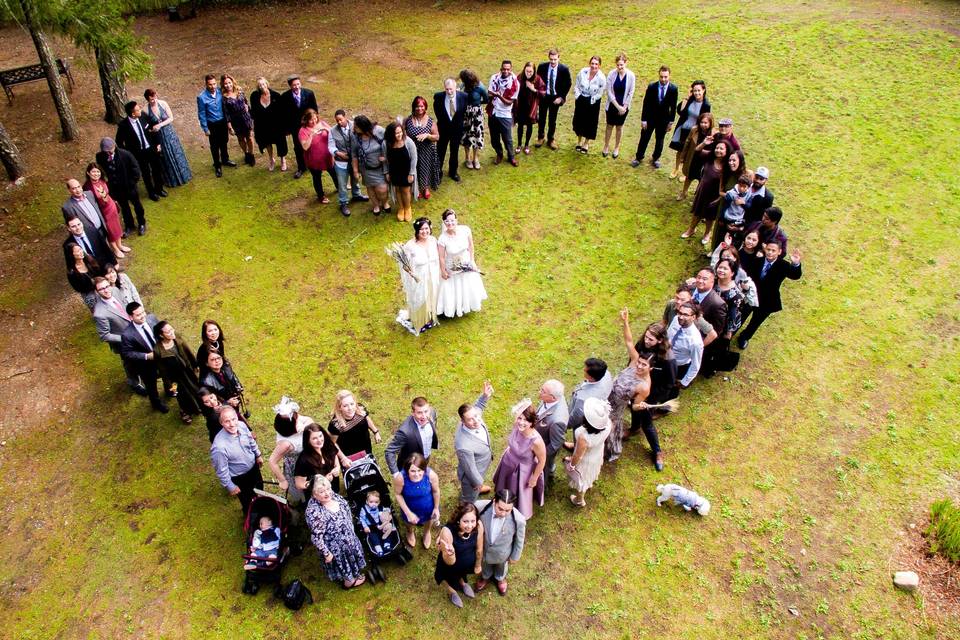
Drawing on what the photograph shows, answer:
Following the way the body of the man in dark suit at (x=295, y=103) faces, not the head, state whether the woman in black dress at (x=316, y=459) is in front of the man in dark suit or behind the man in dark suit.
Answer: in front

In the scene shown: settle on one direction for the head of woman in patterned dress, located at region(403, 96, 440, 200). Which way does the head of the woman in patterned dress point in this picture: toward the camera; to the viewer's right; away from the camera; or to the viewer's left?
toward the camera

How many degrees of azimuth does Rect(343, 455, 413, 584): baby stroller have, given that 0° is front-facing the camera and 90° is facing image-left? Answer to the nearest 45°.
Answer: approximately 315°

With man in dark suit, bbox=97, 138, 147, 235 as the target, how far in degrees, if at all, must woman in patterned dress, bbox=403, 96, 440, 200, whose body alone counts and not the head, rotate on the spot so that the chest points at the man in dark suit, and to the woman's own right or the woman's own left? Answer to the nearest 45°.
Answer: approximately 90° to the woman's own right

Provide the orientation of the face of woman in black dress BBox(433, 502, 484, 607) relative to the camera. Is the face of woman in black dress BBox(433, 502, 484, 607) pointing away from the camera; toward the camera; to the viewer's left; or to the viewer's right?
toward the camera

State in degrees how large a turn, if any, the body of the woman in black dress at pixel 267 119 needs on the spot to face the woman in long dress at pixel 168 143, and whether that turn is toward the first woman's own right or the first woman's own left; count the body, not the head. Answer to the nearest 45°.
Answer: approximately 90° to the first woman's own right

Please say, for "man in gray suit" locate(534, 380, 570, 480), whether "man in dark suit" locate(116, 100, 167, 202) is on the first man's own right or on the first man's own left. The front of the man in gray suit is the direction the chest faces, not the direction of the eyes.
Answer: on the first man's own right

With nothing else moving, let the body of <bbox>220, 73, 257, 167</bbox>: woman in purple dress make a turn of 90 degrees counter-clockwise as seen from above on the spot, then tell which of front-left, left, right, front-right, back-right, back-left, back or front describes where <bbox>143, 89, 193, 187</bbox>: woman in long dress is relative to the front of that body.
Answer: back

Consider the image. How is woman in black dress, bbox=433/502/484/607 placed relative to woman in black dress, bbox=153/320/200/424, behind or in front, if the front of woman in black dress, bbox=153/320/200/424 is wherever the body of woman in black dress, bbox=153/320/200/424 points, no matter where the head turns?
in front

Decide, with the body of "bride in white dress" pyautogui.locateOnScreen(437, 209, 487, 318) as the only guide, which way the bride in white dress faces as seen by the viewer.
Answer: toward the camera

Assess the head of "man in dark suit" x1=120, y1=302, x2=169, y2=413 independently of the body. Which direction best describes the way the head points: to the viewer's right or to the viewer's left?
to the viewer's right

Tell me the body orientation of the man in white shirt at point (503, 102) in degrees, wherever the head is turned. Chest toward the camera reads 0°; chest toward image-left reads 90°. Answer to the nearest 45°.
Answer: approximately 0°

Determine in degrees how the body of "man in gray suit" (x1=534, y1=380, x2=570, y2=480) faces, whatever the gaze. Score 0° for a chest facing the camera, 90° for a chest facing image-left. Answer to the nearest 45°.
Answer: approximately 45°

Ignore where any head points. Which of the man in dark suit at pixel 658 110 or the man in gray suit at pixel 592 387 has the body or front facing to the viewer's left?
the man in gray suit

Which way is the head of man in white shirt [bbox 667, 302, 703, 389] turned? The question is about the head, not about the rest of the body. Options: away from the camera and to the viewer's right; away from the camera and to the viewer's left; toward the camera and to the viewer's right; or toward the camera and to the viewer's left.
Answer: toward the camera and to the viewer's left

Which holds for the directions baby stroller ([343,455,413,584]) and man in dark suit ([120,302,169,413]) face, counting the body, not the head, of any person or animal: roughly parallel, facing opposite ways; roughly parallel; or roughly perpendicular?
roughly parallel

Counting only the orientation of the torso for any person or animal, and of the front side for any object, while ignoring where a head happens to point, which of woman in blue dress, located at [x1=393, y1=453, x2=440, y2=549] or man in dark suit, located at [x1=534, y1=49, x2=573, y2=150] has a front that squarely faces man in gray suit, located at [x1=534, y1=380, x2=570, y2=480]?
the man in dark suit

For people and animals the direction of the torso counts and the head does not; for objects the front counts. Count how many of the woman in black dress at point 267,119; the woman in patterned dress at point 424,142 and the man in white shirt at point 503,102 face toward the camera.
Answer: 3

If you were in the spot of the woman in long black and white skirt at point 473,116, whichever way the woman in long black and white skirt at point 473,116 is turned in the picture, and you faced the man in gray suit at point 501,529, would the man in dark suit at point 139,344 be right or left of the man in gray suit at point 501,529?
right

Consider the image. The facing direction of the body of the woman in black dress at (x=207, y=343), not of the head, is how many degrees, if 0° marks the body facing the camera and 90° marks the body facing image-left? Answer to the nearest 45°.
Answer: approximately 315°
